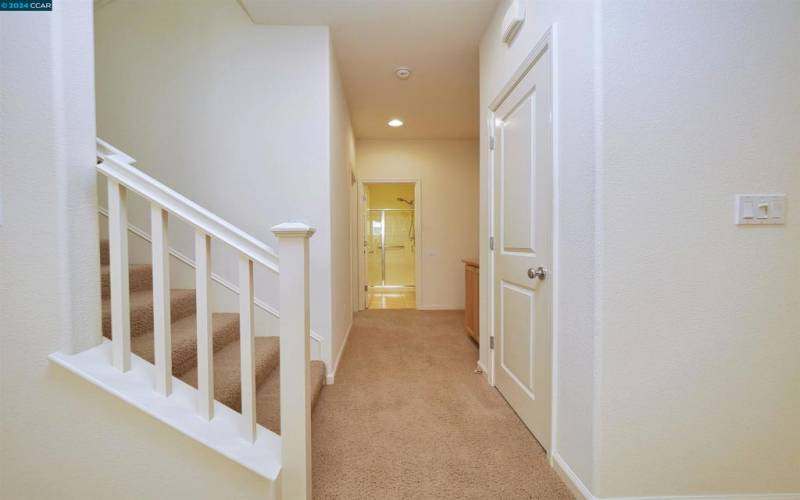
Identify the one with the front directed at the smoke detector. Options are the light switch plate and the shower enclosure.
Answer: the shower enclosure

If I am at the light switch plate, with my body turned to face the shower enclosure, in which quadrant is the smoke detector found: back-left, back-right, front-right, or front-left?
front-left

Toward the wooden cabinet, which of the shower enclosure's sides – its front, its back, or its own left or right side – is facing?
front

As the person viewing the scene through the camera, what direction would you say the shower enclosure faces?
facing the viewer

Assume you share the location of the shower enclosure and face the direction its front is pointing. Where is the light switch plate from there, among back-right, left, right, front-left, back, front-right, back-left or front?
front

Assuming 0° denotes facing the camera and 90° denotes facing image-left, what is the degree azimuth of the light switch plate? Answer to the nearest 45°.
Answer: approximately 0°

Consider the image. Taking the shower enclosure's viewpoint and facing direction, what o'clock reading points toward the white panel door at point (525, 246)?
The white panel door is roughly at 12 o'clock from the shower enclosure.

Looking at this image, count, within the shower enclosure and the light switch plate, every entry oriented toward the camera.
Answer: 2

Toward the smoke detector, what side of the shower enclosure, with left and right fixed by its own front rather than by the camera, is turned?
front

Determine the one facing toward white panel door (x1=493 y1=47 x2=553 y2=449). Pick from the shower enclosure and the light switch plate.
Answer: the shower enclosure

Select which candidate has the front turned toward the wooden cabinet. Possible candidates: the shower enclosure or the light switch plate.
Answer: the shower enclosure
